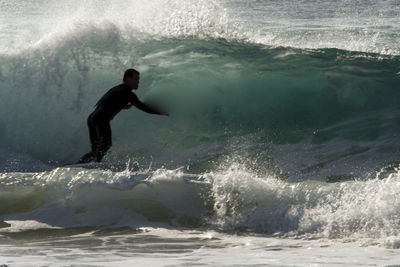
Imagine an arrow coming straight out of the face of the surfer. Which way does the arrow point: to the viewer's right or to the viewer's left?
to the viewer's right

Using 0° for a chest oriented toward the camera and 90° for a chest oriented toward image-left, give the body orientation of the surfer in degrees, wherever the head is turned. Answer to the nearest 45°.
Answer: approximately 270°
